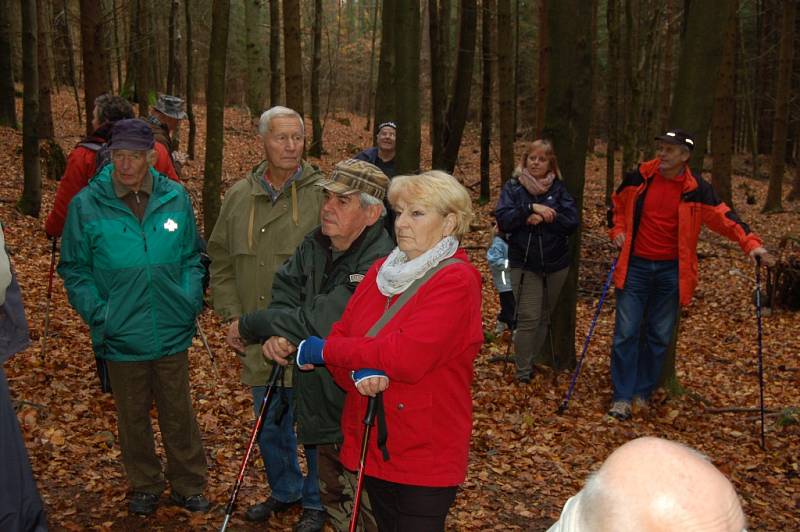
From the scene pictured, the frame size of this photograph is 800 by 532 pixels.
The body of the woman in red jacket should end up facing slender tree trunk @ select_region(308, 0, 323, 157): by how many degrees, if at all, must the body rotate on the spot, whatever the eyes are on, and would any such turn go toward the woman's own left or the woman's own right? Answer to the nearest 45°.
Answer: approximately 135° to the woman's own right

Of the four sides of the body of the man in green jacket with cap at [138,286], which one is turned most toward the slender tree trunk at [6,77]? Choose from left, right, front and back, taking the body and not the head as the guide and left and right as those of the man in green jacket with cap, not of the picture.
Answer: back

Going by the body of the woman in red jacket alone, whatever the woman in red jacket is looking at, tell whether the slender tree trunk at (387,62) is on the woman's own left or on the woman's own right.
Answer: on the woman's own right

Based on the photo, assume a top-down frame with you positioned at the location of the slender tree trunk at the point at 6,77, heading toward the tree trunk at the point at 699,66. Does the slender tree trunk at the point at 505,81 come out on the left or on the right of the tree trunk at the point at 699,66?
left

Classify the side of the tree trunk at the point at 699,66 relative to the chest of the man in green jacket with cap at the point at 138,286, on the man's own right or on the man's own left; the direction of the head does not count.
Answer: on the man's own left

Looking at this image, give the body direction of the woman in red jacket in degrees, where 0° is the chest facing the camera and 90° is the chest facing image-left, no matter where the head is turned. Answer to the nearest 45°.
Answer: approximately 45°

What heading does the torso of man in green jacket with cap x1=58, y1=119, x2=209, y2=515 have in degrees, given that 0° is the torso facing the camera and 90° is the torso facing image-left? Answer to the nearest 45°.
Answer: approximately 0°

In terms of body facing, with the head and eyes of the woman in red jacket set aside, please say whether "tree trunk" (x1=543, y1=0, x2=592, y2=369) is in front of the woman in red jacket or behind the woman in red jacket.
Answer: behind

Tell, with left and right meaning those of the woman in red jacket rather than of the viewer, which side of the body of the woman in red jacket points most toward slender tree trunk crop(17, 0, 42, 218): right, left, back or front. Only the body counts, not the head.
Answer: right
